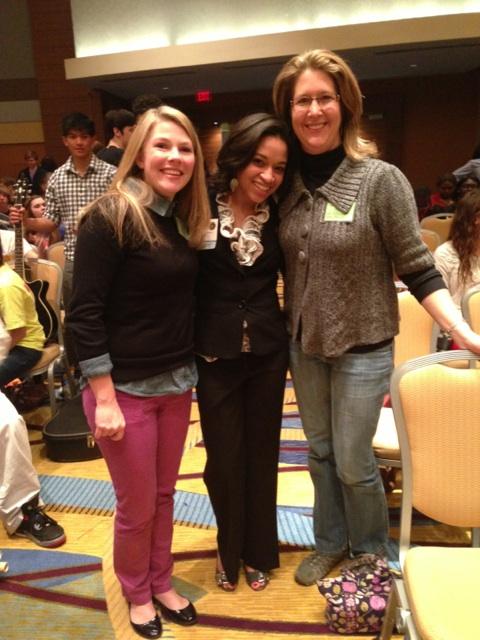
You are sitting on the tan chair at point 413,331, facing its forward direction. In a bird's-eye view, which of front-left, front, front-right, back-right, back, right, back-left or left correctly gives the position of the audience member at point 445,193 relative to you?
back-right

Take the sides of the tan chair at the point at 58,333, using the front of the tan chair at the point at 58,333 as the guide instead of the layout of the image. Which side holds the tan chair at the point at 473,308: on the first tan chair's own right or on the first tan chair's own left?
on the first tan chair's own left

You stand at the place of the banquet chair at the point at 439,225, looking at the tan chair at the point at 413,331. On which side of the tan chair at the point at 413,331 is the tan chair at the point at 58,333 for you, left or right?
right

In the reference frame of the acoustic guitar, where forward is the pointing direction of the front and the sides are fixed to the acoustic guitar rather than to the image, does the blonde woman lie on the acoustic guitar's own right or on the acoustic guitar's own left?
on the acoustic guitar's own left

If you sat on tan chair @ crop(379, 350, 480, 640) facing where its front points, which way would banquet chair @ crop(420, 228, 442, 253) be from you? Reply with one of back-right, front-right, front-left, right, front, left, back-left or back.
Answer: back-left

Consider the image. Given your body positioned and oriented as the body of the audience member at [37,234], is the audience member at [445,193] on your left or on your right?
on your left

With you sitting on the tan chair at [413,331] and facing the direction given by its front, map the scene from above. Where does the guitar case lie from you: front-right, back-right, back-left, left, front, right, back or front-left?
front-right

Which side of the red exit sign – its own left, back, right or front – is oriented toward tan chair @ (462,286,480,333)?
front

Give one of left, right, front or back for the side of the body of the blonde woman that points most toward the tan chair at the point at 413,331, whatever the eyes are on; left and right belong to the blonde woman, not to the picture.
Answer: left

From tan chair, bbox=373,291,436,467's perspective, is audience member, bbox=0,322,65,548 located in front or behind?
in front

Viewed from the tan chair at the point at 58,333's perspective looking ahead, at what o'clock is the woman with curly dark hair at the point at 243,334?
The woman with curly dark hair is roughly at 10 o'clock from the tan chair.

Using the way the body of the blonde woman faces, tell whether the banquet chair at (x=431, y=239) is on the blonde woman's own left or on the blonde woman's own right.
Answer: on the blonde woman's own left
